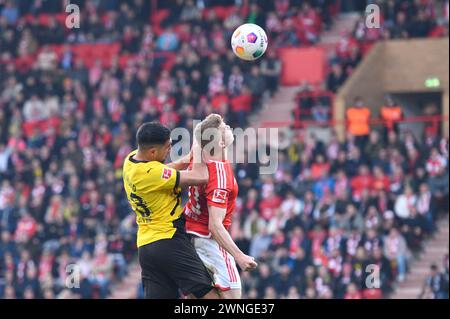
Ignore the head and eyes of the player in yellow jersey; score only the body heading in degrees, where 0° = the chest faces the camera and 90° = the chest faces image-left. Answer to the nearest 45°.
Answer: approximately 225°

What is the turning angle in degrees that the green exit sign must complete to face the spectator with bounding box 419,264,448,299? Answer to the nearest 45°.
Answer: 0° — it already faces them

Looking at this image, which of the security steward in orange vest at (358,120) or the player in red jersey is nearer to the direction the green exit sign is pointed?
the player in red jersey

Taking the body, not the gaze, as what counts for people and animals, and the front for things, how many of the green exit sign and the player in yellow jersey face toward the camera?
1

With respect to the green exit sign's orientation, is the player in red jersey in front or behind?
in front
